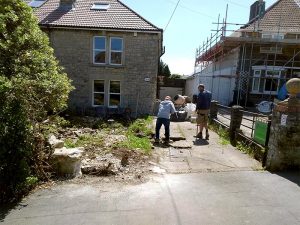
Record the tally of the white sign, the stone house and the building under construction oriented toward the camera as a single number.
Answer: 3

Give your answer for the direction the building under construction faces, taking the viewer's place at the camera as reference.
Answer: facing the viewer

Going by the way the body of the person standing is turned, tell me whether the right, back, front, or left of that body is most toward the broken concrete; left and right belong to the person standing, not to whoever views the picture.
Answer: front

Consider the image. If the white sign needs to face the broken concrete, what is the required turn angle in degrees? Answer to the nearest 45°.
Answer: approximately 45° to its right

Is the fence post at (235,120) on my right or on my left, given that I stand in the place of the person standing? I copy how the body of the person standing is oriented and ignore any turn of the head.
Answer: on my left

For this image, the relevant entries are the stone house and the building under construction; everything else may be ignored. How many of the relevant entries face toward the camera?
2

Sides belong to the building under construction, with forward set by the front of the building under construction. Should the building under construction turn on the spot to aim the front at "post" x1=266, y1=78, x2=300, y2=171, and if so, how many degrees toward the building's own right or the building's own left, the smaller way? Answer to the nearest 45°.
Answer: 0° — it already faces it

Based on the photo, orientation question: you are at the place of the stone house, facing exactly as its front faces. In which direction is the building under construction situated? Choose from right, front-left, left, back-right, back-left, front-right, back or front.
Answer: left

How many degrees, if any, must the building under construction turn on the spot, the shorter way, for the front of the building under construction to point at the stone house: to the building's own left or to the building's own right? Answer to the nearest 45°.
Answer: approximately 45° to the building's own right

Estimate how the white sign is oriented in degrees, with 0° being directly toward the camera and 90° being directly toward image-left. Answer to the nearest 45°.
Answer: approximately 0°

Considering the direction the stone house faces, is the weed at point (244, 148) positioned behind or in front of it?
in front

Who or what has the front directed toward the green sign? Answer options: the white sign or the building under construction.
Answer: the building under construction

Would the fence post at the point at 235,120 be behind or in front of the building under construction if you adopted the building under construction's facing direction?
in front
